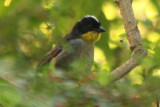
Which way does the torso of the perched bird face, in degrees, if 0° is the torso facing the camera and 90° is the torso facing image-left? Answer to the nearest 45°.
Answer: approximately 270°
